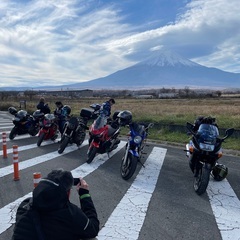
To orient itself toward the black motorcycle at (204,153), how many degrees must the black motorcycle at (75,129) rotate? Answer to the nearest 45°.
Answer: approximately 90° to its left

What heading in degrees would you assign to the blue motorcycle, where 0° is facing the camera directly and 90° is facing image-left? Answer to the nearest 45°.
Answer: approximately 0°

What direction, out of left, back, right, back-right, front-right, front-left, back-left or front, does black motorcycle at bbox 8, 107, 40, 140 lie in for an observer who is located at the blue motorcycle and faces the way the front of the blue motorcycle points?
back-right

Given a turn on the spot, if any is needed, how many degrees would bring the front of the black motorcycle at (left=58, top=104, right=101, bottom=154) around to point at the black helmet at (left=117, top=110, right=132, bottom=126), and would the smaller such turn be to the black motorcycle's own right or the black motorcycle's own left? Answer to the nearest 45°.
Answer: approximately 90° to the black motorcycle's own left

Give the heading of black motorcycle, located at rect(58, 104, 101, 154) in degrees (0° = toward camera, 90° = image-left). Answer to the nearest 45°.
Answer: approximately 45°

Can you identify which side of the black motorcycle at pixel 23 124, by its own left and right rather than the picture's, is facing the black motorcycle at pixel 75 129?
left

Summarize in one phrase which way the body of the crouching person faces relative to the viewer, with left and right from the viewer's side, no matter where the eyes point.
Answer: facing away from the viewer and to the right of the viewer
